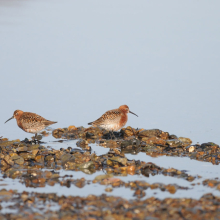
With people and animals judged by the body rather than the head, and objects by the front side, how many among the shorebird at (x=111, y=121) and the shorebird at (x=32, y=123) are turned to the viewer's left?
1

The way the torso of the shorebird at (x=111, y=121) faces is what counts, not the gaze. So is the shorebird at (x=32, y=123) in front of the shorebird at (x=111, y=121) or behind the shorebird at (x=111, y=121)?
behind

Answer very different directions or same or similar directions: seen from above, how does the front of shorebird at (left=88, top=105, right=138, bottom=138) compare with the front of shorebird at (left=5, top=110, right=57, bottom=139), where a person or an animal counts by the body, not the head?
very different directions

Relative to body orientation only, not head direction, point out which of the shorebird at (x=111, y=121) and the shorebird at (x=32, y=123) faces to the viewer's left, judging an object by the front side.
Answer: the shorebird at (x=32, y=123)

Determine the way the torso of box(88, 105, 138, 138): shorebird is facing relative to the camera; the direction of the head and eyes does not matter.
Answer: to the viewer's right

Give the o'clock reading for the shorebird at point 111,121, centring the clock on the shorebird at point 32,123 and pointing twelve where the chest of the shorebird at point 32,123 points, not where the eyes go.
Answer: the shorebird at point 111,121 is roughly at 6 o'clock from the shorebird at point 32,123.

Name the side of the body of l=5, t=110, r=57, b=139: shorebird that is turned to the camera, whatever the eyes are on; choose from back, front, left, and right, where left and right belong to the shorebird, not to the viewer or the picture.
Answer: left
